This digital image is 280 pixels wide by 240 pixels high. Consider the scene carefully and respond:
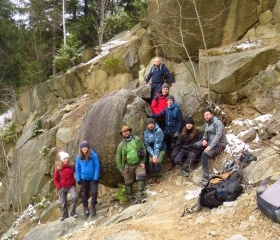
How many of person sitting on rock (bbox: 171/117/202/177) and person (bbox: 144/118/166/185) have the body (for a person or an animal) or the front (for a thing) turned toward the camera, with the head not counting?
2

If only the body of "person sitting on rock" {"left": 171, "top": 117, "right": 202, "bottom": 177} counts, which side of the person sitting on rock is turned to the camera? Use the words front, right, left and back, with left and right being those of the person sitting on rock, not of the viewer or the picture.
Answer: front

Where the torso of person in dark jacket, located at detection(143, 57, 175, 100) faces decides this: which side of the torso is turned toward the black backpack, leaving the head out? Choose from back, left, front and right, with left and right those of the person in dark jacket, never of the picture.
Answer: front

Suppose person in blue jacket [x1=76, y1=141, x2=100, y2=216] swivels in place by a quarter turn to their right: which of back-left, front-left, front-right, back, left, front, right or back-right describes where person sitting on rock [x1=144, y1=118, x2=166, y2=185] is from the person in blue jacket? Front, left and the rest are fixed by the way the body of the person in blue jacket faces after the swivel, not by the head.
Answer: back

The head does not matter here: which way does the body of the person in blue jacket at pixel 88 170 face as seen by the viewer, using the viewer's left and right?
facing the viewer

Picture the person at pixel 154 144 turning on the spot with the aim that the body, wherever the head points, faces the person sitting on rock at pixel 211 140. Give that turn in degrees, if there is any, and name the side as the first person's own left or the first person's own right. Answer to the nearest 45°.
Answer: approximately 45° to the first person's own left

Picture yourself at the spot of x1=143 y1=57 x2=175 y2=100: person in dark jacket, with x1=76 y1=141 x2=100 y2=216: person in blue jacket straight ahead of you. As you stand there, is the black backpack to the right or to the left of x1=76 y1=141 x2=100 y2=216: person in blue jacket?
left

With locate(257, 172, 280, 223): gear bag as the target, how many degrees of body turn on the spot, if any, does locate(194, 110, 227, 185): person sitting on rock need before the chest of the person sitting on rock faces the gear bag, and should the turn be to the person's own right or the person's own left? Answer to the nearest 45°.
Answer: approximately 45° to the person's own left

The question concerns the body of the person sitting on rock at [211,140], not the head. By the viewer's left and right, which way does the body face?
facing the viewer and to the left of the viewer

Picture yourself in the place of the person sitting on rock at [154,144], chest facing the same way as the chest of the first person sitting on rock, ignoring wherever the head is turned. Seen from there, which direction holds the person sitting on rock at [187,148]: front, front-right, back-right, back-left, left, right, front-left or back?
left
